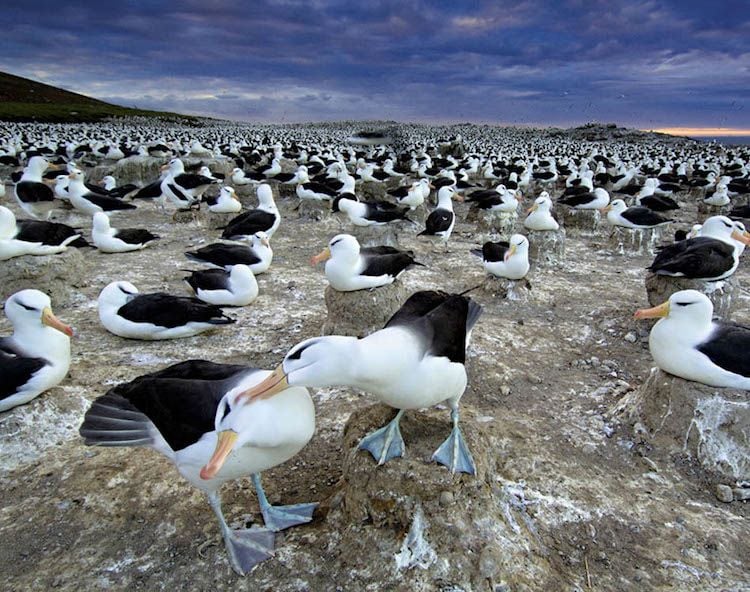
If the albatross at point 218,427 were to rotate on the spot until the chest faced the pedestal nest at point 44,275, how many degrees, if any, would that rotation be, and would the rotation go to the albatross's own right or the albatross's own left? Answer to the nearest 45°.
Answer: approximately 135° to the albatross's own left

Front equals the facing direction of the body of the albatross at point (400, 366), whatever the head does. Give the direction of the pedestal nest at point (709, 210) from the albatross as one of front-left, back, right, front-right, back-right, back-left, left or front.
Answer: back

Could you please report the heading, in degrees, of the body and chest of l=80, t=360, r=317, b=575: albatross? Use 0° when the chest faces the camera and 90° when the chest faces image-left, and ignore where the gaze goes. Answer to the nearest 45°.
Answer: approximately 315°

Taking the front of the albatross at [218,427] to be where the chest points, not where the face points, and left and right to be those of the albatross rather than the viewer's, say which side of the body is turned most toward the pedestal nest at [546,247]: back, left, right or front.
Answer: left

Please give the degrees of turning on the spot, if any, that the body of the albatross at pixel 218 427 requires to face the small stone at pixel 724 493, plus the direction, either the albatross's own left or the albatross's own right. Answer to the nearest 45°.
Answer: approximately 45° to the albatross's own left

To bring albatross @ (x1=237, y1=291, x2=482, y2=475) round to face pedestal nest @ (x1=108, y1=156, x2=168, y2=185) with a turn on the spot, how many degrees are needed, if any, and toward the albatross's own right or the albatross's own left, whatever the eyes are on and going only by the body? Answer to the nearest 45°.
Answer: approximately 90° to the albatross's own right

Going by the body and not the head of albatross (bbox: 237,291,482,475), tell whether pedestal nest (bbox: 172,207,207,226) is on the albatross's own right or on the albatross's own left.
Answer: on the albatross's own right

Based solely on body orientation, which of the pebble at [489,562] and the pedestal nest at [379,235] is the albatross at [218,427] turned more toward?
the pebble

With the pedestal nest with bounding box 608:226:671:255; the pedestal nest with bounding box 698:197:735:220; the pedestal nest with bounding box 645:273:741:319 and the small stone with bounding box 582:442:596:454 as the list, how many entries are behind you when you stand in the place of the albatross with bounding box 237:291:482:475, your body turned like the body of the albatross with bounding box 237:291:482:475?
4

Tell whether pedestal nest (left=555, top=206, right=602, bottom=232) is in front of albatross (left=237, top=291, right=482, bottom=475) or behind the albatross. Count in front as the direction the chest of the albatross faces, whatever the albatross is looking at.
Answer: behind

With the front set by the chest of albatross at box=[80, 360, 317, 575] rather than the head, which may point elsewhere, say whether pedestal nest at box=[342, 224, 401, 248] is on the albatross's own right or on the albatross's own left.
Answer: on the albatross's own left

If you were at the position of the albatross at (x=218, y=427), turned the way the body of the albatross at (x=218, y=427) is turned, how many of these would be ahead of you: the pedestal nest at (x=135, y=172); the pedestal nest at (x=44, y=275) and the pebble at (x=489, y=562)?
1

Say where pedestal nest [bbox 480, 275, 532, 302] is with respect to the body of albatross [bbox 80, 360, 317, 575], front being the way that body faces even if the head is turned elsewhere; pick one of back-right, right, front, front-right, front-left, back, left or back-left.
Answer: left

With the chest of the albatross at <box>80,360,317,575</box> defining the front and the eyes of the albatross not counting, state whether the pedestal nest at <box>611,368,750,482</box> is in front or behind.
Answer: in front
